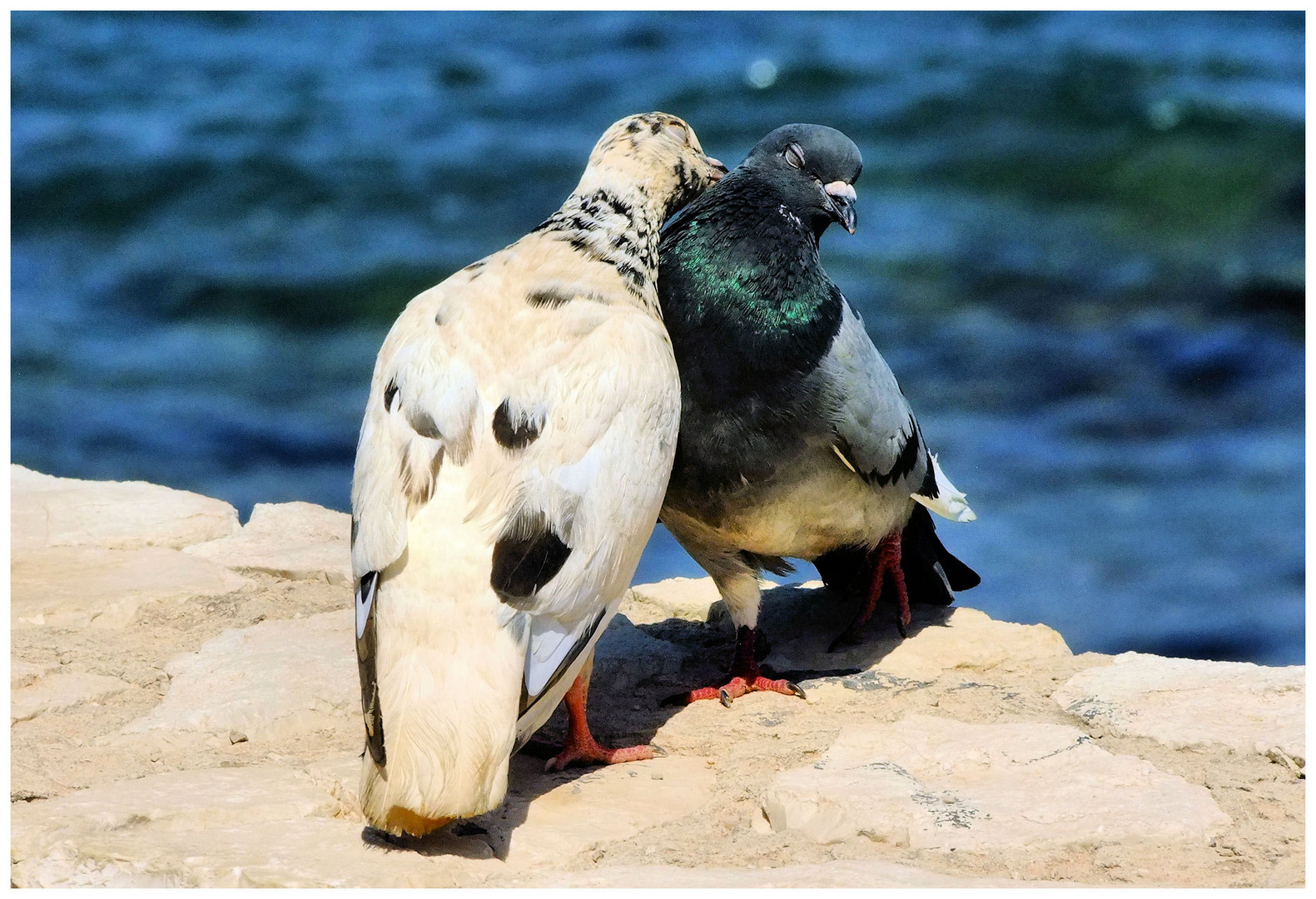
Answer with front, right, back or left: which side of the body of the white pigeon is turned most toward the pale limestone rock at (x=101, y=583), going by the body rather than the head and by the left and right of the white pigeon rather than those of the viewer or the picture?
left

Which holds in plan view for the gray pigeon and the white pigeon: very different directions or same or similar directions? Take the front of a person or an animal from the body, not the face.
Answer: very different directions

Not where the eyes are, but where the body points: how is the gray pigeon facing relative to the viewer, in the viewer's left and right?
facing the viewer and to the left of the viewer

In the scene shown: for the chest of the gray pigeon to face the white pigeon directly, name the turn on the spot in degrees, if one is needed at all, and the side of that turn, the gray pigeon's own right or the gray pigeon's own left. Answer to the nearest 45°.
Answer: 0° — it already faces it

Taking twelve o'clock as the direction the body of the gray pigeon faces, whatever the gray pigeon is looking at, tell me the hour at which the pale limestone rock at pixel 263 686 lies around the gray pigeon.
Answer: The pale limestone rock is roughly at 1 o'clock from the gray pigeon.

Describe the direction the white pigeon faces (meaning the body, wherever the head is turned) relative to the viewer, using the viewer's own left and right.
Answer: facing away from the viewer and to the right of the viewer

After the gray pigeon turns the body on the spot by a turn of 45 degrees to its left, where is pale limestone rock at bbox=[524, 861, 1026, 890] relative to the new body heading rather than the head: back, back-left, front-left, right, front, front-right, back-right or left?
front

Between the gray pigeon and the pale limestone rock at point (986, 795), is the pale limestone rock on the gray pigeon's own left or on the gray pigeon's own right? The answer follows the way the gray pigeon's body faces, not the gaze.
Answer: on the gray pigeon's own left

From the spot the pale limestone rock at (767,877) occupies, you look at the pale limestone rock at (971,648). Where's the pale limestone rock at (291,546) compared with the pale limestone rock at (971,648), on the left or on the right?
left

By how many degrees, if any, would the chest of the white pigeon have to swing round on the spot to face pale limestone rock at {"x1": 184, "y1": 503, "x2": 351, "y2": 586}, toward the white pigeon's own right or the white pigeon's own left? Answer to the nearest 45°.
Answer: approximately 45° to the white pigeon's own left
